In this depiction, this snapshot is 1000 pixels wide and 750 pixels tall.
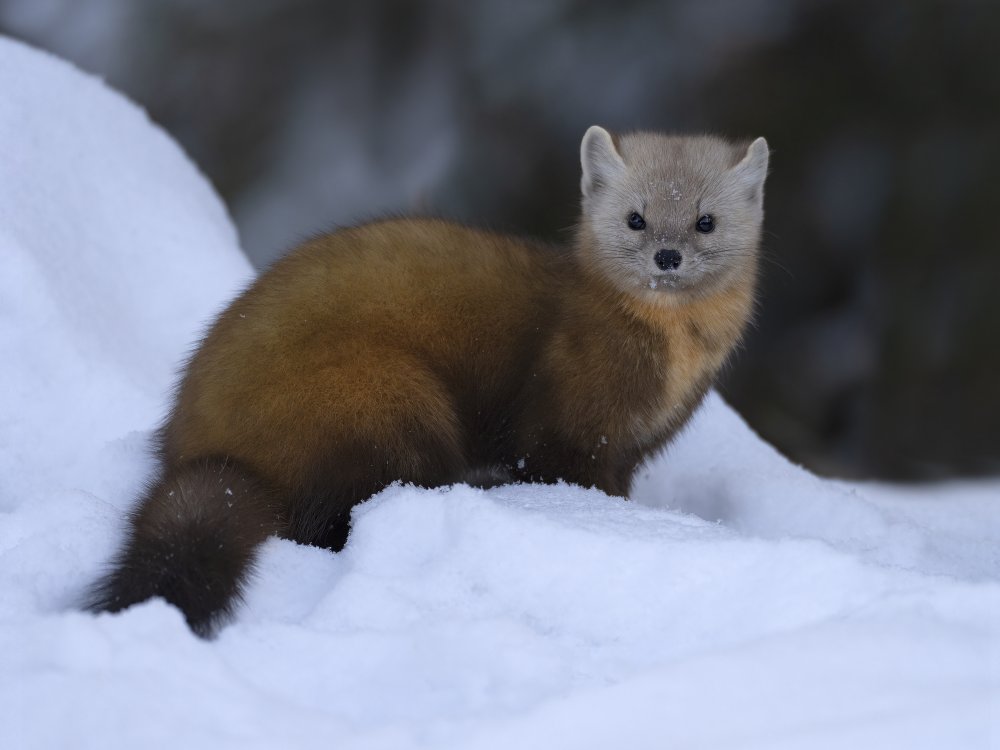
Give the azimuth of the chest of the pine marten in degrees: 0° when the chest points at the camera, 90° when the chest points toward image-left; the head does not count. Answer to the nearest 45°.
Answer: approximately 270°
